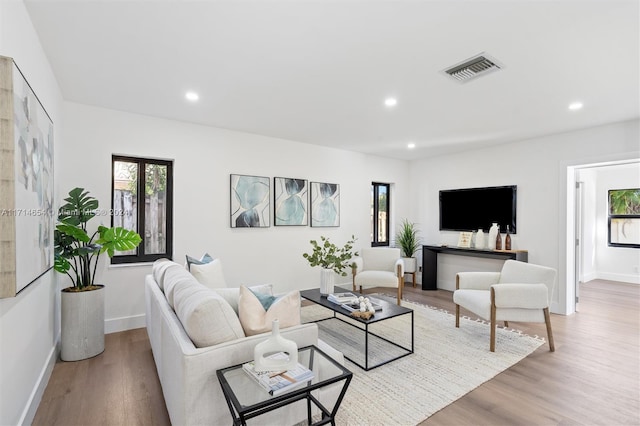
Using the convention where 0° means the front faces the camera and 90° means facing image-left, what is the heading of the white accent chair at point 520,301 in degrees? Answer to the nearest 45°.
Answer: approximately 45°

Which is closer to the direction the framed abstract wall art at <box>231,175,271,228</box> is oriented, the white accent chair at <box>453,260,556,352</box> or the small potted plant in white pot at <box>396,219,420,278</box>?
the white accent chair

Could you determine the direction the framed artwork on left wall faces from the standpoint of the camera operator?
facing to the right of the viewer

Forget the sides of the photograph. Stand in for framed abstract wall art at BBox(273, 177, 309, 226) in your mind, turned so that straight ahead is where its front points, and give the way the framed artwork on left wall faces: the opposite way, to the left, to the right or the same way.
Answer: to the left

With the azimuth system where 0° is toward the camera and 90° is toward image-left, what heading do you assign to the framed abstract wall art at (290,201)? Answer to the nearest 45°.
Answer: approximately 315°

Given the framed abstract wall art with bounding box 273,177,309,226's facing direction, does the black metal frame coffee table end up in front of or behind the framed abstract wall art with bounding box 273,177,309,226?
in front

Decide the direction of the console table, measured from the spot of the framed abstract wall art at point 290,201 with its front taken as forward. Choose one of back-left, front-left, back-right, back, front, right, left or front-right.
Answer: front-left

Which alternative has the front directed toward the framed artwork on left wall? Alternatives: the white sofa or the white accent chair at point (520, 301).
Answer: the white accent chair

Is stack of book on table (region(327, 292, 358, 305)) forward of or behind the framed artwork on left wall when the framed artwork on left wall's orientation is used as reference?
forward

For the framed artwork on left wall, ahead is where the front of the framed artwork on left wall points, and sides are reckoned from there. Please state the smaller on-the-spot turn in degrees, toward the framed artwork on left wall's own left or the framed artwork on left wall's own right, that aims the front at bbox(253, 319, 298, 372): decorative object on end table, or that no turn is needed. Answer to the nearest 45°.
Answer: approximately 45° to the framed artwork on left wall's own right

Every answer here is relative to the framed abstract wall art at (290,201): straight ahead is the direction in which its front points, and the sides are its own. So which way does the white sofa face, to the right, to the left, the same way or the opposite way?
to the left

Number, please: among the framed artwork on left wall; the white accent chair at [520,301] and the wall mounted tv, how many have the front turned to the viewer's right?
1

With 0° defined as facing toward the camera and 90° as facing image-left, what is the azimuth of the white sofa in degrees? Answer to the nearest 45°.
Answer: approximately 225°

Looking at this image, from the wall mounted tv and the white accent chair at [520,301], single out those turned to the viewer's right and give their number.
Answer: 0

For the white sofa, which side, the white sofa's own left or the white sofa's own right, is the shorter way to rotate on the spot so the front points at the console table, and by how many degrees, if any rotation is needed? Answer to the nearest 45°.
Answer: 0° — it already faces it
